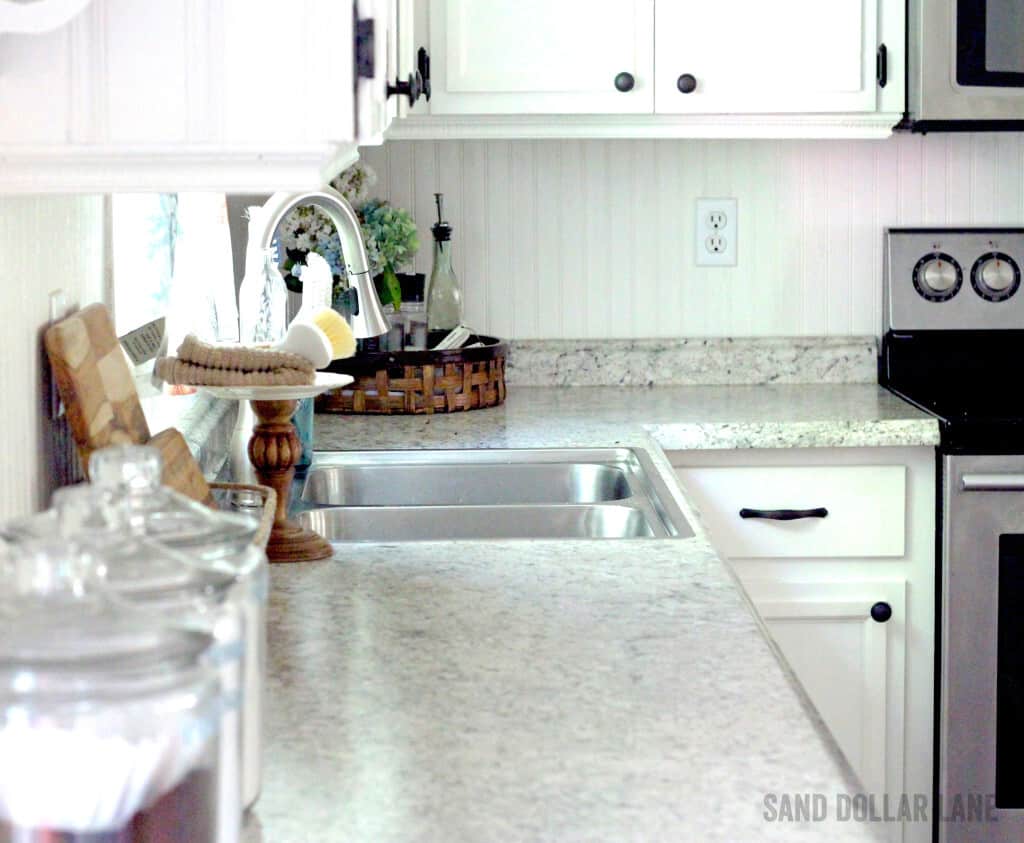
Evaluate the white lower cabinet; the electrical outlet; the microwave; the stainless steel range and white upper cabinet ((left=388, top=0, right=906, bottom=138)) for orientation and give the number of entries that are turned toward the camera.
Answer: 5

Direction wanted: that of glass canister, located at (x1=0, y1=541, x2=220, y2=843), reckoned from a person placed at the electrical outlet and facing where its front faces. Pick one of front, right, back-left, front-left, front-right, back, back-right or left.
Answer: front

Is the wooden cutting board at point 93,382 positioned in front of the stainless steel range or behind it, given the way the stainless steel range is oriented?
in front

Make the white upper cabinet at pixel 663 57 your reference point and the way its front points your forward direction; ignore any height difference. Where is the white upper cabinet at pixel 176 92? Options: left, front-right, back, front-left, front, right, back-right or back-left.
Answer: front

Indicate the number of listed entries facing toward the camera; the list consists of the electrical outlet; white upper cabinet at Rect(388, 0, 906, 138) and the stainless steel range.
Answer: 3

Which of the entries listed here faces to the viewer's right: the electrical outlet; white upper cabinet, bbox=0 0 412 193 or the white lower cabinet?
the white upper cabinet

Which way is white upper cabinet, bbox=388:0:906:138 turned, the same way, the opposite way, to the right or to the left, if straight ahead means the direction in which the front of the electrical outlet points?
the same way

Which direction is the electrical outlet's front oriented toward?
toward the camera

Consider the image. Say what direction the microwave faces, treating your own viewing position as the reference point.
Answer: facing the viewer

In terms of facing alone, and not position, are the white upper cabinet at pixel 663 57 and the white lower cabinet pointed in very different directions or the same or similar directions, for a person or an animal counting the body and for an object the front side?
same or similar directions

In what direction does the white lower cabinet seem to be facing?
toward the camera

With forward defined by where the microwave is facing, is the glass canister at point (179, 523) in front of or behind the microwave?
in front

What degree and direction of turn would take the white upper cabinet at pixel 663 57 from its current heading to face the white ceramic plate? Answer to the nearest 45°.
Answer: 0° — it already faces it

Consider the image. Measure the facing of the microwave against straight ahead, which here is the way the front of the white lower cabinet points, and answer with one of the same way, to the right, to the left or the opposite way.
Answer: the same way

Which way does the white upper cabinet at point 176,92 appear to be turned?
to the viewer's right
